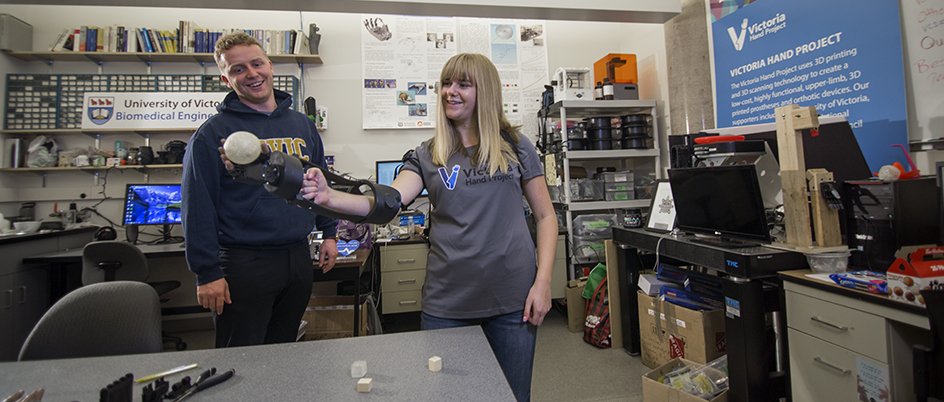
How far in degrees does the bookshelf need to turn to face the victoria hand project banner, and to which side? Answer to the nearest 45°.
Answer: approximately 45° to its left

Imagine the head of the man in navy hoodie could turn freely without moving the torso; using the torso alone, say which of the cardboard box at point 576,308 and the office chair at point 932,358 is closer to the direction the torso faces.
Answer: the office chair

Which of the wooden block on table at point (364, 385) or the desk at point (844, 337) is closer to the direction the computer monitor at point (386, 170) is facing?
the wooden block on table

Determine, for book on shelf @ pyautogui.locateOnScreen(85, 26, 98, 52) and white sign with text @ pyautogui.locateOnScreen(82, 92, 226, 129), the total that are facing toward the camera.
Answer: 2

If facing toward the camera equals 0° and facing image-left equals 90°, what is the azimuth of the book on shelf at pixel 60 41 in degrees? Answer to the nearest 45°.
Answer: approximately 0°

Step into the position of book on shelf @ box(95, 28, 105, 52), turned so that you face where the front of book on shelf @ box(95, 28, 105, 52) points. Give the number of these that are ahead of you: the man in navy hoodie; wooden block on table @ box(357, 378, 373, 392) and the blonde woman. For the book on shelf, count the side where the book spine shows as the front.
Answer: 3

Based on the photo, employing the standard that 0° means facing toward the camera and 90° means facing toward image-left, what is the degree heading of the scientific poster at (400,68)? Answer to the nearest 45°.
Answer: approximately 0°

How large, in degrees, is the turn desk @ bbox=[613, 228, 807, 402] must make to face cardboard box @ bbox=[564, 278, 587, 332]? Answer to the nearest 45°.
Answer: approximately 90° to its right
